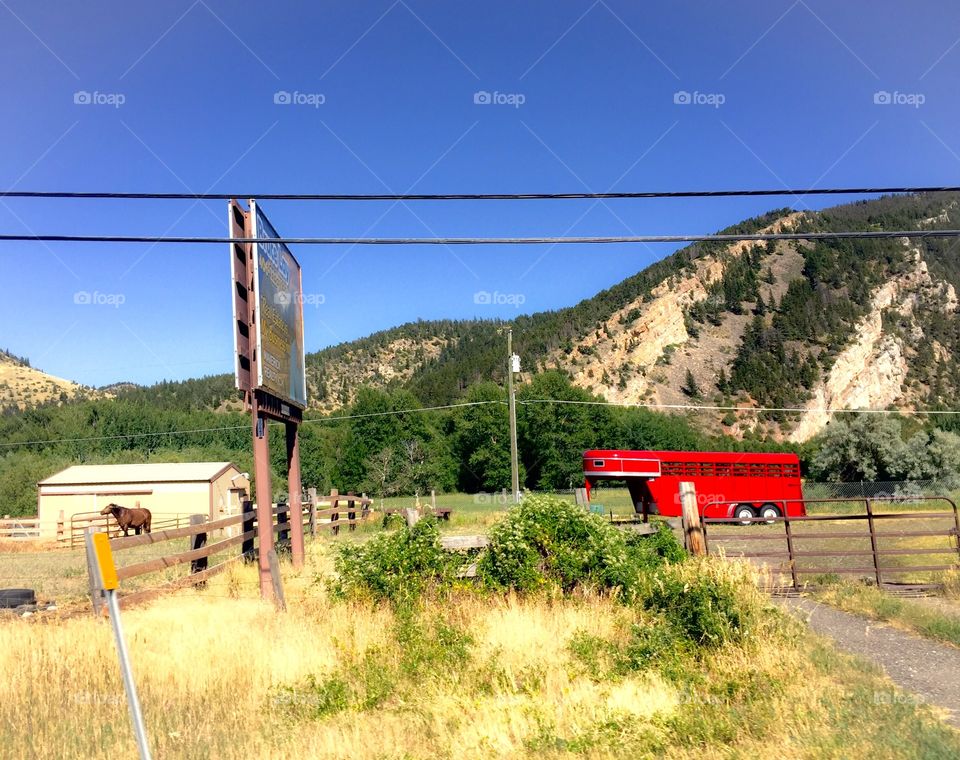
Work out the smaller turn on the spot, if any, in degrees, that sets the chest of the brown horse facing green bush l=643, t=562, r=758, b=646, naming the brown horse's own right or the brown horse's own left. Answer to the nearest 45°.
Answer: approximately 90° to the brown horse's own left

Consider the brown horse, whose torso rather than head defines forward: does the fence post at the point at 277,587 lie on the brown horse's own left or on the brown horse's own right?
on the brown horse's own left

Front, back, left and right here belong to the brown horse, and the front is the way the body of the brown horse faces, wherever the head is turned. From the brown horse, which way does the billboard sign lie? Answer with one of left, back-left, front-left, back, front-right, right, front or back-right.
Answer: left

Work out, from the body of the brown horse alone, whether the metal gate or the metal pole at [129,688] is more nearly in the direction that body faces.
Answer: the metal pole

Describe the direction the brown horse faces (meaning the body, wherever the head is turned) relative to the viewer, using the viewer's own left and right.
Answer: facing to the left of the viewer

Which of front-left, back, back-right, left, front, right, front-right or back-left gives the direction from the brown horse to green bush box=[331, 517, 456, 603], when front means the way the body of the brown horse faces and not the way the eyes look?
left

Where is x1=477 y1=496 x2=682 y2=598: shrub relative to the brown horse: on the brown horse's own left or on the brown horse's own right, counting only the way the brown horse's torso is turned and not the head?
on the brown horse's own left

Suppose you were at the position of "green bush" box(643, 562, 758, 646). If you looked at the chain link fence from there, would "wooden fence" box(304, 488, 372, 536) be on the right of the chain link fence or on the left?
left

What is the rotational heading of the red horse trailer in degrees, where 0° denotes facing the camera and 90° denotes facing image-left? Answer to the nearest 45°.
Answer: approximately 90°

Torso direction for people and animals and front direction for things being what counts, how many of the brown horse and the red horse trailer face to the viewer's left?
2

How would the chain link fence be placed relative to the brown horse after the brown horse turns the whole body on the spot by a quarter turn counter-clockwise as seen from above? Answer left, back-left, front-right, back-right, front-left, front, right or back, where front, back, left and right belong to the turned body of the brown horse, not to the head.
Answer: left

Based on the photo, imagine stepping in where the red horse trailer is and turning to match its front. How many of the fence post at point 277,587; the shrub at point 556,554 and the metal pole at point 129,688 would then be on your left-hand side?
3

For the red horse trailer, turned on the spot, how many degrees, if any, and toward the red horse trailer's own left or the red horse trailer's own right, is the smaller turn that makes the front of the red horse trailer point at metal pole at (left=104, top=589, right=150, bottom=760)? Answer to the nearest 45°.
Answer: approximately 90° to the red horse trailer's own left

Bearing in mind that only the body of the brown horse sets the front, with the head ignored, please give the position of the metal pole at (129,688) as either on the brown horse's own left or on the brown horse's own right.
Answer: on the brown horse's own left

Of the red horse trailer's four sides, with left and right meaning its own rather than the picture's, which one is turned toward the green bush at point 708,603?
left
